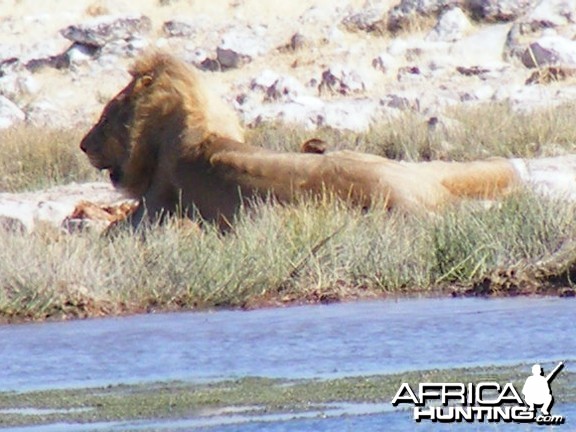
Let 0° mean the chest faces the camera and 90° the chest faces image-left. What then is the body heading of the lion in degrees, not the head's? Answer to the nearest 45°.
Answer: approximately 90°

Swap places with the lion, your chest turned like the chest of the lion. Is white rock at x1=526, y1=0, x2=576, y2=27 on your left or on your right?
on your right

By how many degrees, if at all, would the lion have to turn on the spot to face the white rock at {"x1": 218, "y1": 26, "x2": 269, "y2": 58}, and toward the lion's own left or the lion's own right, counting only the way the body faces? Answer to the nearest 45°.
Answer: approximately 90° to the lion's own right

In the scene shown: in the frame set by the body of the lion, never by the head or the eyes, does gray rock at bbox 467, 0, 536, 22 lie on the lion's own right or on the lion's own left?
on the lion's own right

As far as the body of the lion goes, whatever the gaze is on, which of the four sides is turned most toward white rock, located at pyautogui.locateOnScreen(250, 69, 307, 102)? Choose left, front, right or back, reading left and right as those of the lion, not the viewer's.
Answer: right

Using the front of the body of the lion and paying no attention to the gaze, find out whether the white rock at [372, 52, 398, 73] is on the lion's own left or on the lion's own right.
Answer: on the lion's own right

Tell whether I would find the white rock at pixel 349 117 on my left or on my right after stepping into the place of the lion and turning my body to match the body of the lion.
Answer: on my right
